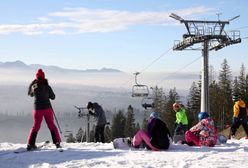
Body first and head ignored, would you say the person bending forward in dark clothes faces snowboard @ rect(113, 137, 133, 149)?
no

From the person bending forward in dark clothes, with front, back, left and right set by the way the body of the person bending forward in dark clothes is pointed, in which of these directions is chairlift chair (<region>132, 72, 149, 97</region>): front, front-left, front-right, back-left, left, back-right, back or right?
right

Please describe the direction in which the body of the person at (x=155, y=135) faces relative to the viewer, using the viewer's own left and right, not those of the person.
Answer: facing away from the viewer and to the left of the viewer

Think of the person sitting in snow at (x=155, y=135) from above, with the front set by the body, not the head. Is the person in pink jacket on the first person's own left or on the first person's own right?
on the first person's own right

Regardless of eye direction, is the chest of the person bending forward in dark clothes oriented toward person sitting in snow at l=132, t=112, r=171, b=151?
no

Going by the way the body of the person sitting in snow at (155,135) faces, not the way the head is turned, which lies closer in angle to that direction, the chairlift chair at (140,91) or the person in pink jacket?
the chairlift chair

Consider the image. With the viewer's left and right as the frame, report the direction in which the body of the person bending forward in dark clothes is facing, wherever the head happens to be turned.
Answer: facing to the left of the viewer

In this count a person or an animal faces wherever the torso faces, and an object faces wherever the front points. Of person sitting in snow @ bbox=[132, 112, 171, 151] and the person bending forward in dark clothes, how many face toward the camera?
0
